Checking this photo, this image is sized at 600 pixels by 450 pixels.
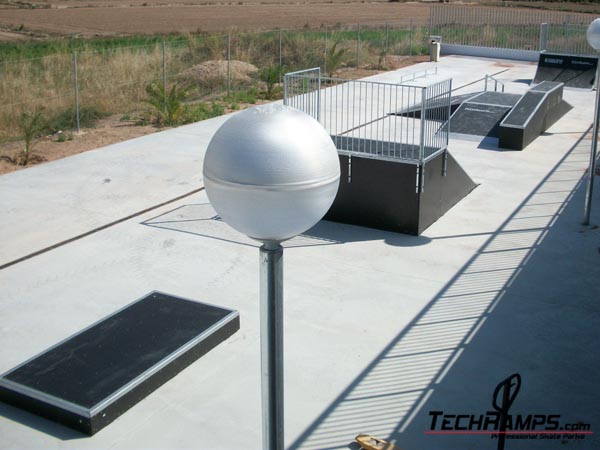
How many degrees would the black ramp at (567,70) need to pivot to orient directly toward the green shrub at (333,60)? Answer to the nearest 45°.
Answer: approximately 90° to its right

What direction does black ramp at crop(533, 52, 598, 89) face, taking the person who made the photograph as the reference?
facing the viewer

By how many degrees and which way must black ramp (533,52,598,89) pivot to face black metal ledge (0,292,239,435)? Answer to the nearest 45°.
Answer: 0° — it already faces it

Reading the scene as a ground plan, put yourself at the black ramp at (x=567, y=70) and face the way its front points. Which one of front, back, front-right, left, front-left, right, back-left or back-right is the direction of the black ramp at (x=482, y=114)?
front

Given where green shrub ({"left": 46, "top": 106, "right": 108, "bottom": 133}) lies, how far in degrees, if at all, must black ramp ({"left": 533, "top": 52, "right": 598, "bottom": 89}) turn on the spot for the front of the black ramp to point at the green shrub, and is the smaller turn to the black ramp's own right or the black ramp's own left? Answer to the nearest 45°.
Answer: approximately 45° to the black ramp's own right

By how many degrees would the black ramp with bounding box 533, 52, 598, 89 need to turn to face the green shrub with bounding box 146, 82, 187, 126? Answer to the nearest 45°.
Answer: approximately 45° to its right

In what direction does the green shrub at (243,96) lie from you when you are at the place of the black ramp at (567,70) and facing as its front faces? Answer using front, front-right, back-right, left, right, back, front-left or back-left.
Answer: front-right

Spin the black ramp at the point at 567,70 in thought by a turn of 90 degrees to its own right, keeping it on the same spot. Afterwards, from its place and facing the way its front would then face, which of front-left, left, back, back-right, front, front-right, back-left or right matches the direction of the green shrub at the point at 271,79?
front-left

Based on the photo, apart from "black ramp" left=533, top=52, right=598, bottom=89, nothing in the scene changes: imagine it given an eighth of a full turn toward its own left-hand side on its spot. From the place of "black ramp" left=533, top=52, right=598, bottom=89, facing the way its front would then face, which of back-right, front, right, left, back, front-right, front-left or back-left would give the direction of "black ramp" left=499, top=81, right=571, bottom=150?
front-right

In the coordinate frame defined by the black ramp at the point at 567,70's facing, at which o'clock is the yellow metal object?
The yellow metal object is roughly at 12 o'clock from the black ramp.

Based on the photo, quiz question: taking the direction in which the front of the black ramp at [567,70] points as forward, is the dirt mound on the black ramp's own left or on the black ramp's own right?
on the black ramp's own right

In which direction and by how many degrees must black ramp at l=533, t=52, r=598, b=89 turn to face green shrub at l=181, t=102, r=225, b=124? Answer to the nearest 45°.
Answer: approximately 45° to its right

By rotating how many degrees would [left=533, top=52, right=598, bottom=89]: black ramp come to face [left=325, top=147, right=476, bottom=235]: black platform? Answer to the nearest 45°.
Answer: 0° — it already faces it
